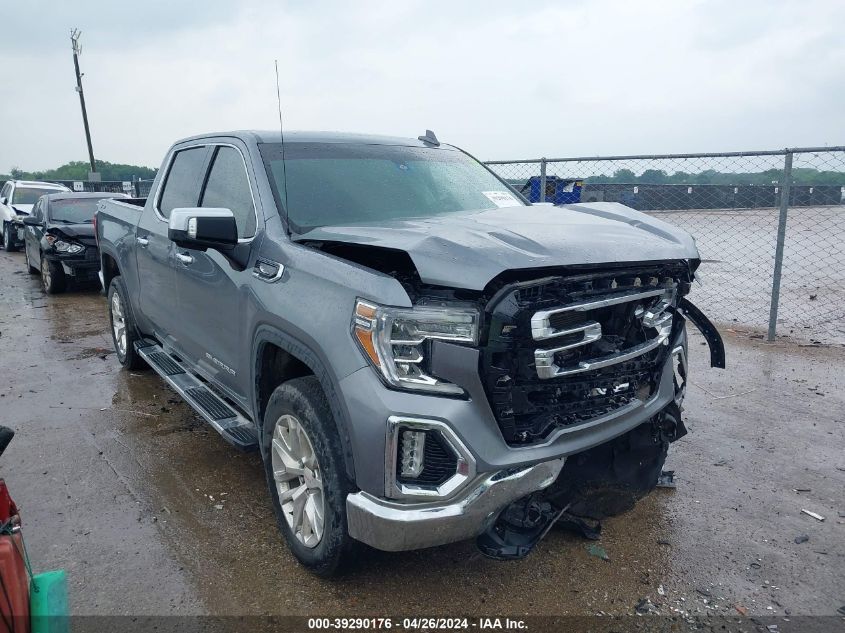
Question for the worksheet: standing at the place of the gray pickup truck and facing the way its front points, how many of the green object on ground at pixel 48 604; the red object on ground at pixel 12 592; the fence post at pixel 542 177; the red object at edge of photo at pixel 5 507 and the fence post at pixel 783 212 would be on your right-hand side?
3

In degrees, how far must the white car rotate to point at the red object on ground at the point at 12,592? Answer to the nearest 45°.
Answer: approximately 45° to its right

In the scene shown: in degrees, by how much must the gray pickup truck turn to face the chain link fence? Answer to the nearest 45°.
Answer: approximately 90° to its left

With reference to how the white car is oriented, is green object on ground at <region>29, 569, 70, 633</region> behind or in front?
in front

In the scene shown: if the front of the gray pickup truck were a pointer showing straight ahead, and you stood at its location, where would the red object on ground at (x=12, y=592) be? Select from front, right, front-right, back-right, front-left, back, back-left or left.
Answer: right

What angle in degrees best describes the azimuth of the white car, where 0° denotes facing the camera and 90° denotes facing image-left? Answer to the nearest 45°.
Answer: approximately 315°

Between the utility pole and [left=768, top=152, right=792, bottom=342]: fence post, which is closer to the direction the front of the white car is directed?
the fence post

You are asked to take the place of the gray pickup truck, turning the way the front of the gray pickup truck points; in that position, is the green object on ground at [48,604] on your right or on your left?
on your right

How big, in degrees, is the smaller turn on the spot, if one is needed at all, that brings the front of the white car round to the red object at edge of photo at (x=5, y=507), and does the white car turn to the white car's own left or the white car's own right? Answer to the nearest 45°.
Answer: approximately 45° to the white car's own right

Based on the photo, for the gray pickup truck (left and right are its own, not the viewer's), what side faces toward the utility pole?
back

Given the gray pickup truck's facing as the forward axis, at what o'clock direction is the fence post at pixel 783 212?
The fence post is roughly at 9 o'clock from the gray pickup truck.

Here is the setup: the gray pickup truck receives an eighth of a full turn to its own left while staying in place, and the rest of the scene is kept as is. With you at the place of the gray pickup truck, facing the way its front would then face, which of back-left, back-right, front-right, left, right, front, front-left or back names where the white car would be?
back-left

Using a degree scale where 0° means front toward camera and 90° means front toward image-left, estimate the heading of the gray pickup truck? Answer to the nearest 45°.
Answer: approximately 315°

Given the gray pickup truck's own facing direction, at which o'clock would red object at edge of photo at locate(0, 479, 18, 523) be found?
The red object at edge of photo is roughly at 3 o'clock from the gray pickup truck.
